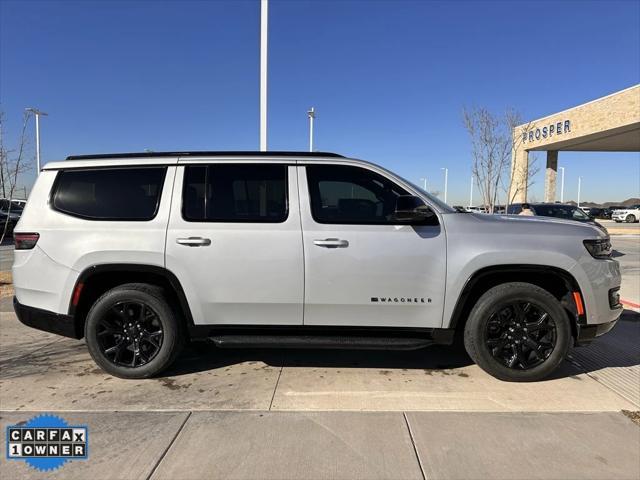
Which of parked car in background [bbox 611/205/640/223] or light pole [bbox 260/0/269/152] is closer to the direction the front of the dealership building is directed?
the light pole

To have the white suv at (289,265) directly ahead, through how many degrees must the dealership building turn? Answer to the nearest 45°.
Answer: approximately 45° to its left

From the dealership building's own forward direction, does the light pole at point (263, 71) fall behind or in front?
in front

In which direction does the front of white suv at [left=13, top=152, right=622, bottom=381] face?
to the viewer's right

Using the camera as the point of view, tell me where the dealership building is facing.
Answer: facing the viewer and to the left of the viewer

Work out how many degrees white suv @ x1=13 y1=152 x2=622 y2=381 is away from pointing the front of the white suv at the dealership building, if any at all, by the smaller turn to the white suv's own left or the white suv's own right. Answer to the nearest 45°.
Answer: approximately 45° to the white suv's own left

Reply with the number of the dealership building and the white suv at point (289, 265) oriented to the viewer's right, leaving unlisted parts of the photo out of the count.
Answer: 1

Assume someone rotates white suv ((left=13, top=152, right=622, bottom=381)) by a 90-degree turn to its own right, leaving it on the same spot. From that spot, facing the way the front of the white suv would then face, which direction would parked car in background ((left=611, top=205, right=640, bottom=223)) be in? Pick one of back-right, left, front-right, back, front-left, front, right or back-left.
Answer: back-left
